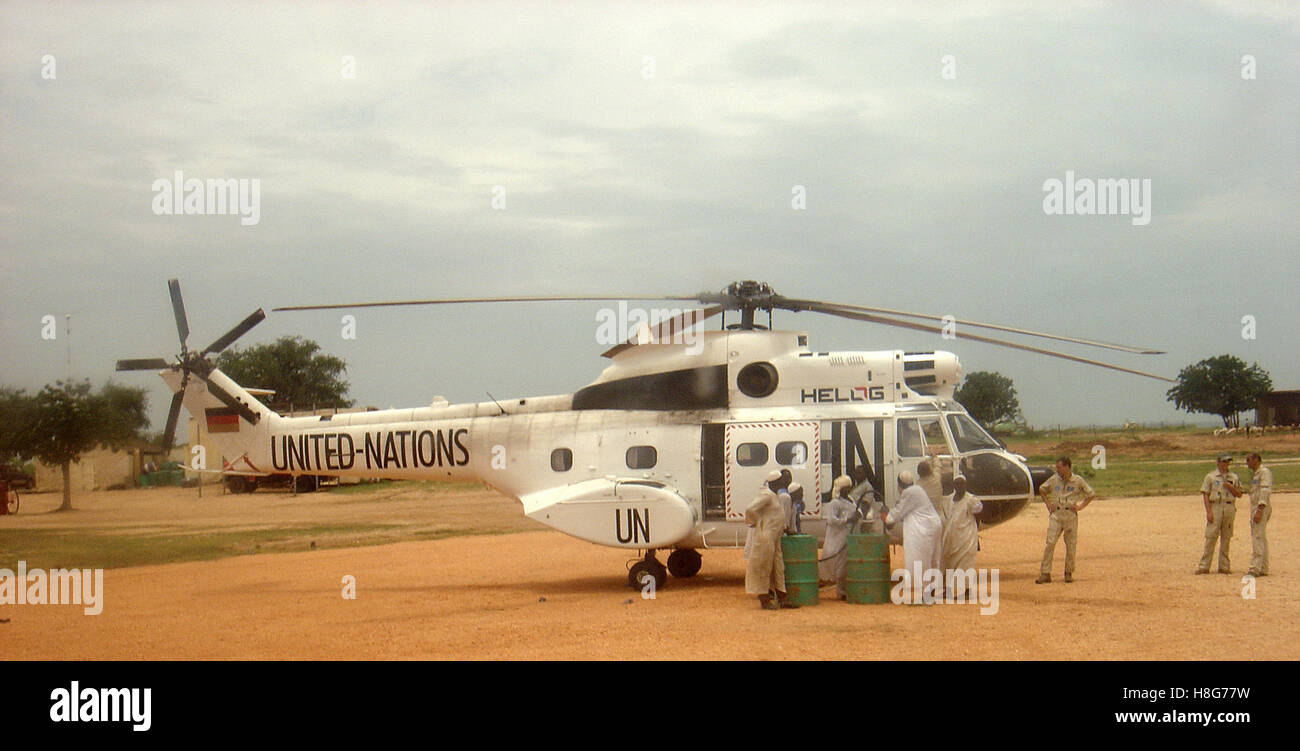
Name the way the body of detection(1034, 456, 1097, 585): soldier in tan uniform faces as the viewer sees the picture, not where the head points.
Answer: toward the camera

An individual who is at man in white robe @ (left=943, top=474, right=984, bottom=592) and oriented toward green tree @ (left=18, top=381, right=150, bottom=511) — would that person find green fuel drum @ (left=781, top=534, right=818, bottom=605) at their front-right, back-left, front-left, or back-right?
front-left

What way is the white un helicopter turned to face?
to the viewer's right

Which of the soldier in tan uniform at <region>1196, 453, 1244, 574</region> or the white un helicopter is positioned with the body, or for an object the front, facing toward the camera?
the soldier in tan uniform

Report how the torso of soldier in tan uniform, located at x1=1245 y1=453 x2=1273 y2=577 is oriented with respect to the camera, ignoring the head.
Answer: to the viewer's left

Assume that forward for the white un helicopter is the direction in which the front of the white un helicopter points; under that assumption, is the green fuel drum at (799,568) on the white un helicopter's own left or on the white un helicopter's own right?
on the white un helicopter's own right

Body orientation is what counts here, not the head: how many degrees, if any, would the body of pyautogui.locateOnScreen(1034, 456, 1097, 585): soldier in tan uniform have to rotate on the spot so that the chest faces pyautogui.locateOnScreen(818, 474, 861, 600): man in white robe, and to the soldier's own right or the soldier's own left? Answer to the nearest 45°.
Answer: approximately 45° to the soldier's own right

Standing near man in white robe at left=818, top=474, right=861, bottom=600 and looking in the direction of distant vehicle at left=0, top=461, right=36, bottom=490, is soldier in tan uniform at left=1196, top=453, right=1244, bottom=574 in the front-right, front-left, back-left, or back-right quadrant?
back-right

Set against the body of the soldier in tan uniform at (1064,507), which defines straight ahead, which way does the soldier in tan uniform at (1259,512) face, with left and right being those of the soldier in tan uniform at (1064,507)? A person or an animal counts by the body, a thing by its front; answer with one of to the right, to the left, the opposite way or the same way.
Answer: to the right

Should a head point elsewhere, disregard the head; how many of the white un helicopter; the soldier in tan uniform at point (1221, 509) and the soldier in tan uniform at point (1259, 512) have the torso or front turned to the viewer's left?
1

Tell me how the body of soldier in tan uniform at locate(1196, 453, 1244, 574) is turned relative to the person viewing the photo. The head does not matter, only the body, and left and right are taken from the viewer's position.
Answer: facing the viewer

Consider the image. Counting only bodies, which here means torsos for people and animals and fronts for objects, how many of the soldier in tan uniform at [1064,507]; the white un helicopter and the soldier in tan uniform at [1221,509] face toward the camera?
2

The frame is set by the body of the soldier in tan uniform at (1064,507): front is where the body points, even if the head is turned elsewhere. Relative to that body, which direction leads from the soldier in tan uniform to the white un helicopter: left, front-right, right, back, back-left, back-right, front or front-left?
right

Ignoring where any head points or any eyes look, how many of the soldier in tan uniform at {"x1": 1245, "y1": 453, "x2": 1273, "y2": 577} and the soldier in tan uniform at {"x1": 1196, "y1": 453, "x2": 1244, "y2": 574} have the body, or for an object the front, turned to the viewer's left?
1
